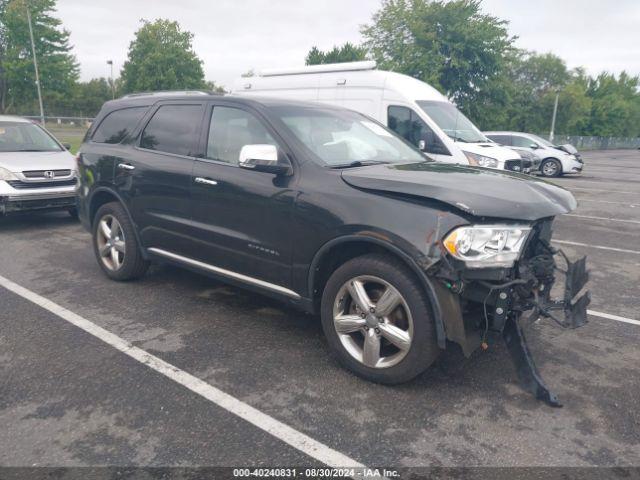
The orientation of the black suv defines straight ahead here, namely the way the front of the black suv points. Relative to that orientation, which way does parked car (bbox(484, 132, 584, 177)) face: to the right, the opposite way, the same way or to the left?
the same way

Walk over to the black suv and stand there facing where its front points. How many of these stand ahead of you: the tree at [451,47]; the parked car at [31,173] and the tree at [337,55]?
0

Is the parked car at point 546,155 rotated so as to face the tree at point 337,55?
no

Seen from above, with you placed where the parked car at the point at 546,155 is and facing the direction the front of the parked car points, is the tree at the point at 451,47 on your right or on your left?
on your left

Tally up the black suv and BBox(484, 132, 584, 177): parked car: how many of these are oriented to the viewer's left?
0

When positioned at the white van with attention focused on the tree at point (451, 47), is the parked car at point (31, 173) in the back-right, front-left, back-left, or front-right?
back-left

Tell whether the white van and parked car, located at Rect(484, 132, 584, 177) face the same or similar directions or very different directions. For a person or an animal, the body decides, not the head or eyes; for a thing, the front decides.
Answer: same or similar directions

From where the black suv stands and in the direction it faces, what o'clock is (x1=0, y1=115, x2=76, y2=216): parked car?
The parked car is roughly at 6 o'clock from the black suv.

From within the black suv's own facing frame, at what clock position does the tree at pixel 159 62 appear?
The tree is roughly at 7 o'clock from the black suv.

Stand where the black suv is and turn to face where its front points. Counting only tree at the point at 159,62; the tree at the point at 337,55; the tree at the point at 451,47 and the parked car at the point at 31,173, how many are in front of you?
0

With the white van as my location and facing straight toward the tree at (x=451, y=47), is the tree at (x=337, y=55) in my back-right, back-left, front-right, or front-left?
front-left

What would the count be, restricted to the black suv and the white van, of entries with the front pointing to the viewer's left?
0

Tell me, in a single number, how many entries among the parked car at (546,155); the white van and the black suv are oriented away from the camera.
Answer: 0

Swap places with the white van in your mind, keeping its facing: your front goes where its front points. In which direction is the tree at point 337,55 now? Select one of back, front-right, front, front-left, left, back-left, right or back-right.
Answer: back-left

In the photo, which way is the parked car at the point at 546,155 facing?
to the viewer's right

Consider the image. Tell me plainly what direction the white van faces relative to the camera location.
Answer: facing the viewer and to the right of the viewer

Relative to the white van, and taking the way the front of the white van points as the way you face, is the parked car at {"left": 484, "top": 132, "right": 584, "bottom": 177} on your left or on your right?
on your left

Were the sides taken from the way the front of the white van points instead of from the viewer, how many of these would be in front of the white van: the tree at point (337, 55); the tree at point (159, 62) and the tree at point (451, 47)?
0

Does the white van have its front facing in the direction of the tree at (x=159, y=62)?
no

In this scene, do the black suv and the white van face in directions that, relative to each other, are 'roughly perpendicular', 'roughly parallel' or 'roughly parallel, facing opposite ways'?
roughly parallel
